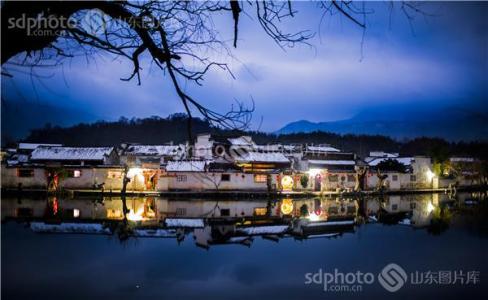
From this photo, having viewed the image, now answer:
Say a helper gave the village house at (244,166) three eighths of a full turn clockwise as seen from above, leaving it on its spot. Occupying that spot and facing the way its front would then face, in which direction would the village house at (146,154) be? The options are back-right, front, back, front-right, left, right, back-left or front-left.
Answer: front

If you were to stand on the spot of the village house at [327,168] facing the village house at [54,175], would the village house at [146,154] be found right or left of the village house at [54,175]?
right

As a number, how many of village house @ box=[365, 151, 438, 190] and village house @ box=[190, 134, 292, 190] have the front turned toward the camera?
2

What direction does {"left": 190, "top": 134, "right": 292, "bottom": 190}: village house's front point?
toward the camera

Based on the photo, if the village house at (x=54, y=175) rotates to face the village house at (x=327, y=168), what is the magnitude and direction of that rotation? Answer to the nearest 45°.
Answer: approximately 90° to its left

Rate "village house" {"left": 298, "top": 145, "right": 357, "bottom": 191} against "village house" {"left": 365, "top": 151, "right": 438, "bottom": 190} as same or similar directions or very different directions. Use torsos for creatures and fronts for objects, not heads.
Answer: same or similar directions

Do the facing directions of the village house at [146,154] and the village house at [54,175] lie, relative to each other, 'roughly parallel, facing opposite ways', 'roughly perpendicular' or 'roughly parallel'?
roughly parallel

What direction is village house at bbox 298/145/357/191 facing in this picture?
toward the camera

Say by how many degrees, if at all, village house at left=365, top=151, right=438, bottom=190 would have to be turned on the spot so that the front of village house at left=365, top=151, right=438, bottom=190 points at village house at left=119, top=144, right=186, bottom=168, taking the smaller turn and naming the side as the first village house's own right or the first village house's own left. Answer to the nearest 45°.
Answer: approximately 90° to the first village house's own right

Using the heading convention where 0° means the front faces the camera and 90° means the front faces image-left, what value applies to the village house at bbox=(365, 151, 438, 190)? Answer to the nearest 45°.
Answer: approximately 0°

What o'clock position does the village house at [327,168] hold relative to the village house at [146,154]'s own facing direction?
the village house at [327,168] is roughly at 10 o'clock from the village house at [146,154].

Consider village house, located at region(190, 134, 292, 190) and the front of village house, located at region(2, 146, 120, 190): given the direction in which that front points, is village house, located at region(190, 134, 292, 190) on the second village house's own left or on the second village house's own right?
on the second village house's own left

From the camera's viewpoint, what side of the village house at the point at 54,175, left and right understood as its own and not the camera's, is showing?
front
